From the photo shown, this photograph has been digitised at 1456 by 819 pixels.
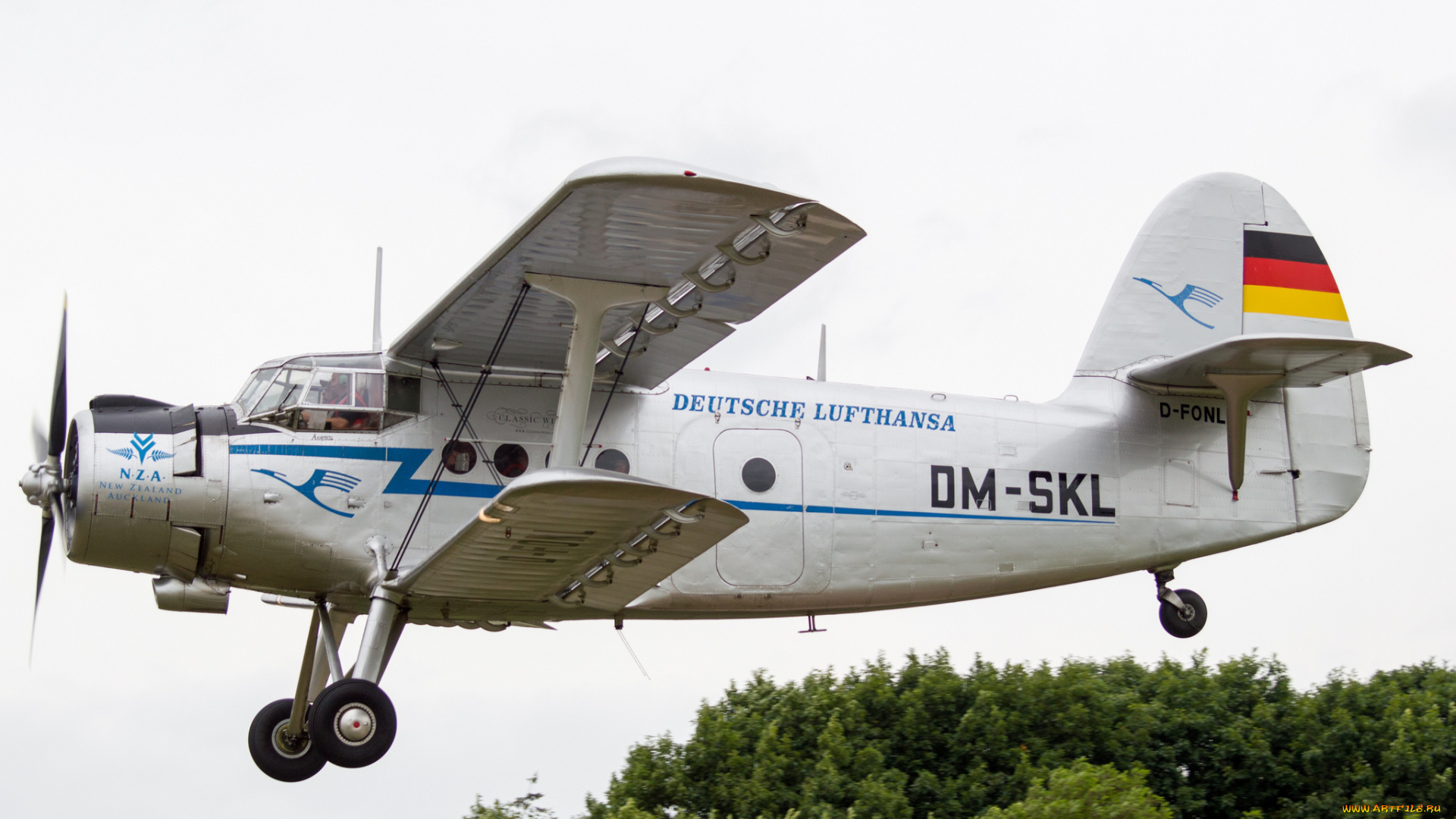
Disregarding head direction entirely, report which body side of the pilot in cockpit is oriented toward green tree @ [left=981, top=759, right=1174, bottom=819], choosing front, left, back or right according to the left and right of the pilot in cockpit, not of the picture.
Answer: right

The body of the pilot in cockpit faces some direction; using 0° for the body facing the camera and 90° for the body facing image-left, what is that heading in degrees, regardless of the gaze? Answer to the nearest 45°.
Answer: approximately 90°

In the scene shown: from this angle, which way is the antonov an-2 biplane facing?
to the viewer's left

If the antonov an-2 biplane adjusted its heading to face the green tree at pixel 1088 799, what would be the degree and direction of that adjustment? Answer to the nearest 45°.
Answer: approximately 90° to its right
